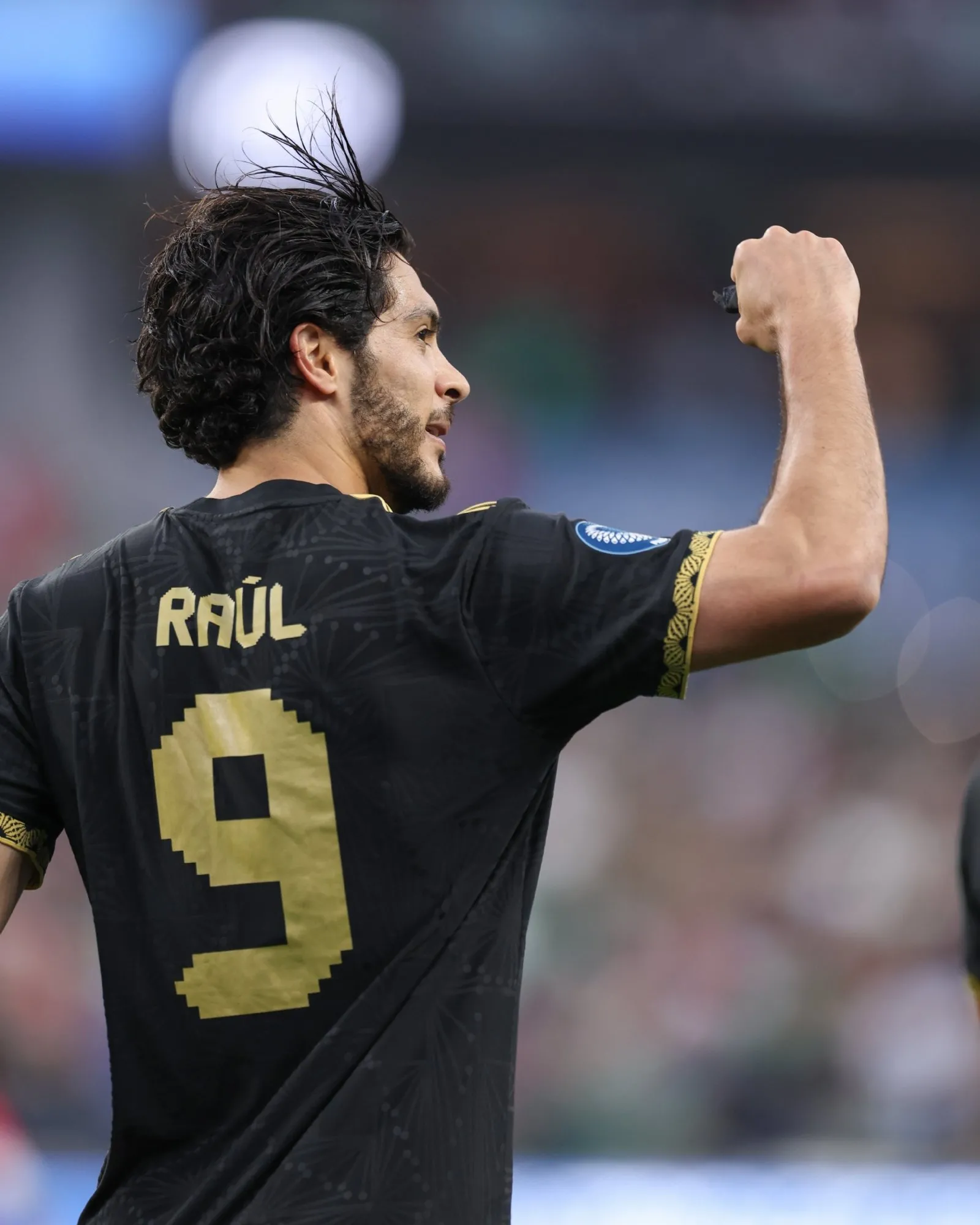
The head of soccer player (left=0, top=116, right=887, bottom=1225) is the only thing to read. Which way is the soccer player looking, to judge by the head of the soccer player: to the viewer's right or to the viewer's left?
to the viewer's right

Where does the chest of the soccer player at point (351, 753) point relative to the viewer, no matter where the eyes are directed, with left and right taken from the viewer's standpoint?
facing away from the viewer and to the right of the viewer
